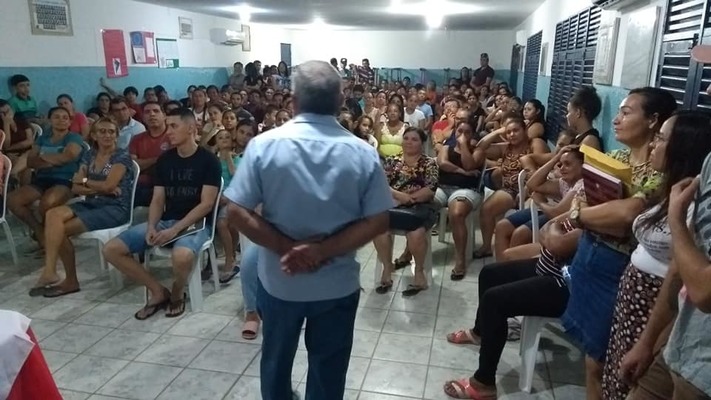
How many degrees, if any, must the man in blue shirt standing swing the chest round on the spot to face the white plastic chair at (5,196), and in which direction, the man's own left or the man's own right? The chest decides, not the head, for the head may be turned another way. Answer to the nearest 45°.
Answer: approximately 45° to the man's own left

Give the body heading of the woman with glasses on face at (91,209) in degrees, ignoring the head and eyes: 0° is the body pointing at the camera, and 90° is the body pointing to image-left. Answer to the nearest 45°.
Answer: approximately 45°

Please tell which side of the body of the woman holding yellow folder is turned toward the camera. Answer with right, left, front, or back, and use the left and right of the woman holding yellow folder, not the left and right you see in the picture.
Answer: left

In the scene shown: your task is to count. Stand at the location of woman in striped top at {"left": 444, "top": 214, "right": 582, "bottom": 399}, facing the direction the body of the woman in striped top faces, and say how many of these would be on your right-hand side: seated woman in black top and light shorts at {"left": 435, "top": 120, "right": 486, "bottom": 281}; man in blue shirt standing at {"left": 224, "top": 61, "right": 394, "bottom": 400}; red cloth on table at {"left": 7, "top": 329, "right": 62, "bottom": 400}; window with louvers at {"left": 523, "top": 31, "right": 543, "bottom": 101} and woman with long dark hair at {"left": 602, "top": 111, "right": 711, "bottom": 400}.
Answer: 2

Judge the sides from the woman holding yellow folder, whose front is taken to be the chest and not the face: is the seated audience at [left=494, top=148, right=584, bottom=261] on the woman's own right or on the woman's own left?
on the woman's own right

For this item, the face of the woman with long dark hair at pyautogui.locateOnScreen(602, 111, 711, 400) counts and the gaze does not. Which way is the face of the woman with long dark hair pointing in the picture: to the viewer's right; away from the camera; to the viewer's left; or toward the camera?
to the viewer's left

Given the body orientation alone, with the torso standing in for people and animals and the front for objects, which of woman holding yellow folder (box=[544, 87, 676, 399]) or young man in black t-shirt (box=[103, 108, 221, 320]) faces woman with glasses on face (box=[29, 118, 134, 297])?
the woman holding yellow folder

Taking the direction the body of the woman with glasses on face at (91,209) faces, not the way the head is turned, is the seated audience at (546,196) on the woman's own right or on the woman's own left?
on the woman's own left

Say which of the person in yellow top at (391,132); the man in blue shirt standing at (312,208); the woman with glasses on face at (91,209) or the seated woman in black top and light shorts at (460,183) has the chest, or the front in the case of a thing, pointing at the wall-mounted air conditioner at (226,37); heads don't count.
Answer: the man in blue shirt standing

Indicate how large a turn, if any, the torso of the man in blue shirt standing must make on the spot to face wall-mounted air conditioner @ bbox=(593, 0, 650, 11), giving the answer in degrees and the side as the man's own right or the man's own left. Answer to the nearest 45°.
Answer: approximately 45° to the man's own right

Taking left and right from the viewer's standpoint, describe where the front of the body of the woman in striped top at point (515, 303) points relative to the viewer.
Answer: facing to the left of the viewer

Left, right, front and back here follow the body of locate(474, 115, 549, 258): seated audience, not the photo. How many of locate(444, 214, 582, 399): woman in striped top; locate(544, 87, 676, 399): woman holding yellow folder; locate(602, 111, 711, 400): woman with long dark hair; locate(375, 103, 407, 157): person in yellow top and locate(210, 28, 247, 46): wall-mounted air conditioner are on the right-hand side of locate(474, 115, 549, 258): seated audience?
2

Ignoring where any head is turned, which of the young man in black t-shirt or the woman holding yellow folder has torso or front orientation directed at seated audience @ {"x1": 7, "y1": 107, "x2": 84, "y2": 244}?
the woman holding yellow folder

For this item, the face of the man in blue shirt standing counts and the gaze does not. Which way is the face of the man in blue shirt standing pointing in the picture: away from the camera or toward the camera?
away from the camera

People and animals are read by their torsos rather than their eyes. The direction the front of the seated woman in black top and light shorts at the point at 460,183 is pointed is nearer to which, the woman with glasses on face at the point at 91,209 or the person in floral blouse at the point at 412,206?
the person in floral blouse

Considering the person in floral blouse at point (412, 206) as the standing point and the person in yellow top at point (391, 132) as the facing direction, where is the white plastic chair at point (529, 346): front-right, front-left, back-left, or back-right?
back-right
